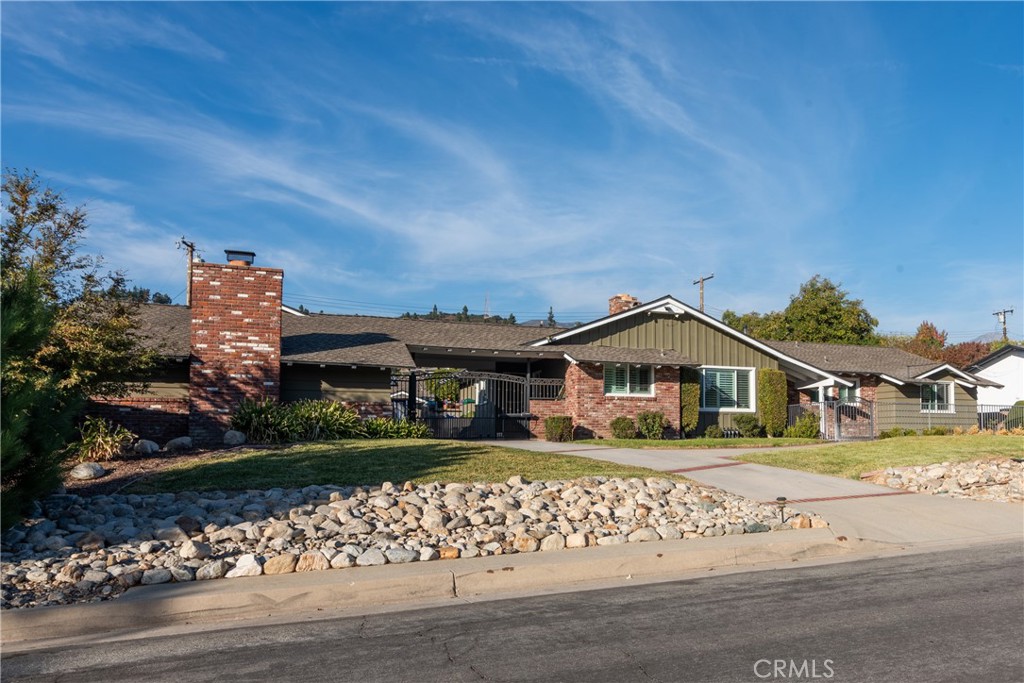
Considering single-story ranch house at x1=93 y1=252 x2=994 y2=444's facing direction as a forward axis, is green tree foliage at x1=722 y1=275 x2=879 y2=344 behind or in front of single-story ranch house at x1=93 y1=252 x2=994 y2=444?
behind

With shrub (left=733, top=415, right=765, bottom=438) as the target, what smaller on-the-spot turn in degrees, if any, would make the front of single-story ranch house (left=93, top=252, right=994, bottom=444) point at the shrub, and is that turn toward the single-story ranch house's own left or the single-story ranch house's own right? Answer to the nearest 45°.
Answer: approximately 90° to the single-story ranch house's own left

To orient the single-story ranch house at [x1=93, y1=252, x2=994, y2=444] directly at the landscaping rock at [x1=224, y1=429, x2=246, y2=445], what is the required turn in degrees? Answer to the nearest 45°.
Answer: approximately 45° to its right

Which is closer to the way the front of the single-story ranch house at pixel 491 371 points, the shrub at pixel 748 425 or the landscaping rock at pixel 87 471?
the landscaping rock

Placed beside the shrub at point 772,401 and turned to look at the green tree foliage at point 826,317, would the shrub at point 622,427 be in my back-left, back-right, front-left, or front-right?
back-left

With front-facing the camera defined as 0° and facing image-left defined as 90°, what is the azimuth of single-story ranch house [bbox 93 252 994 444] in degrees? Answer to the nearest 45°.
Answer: approximately 0°

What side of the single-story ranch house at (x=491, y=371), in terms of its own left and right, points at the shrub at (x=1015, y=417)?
left
